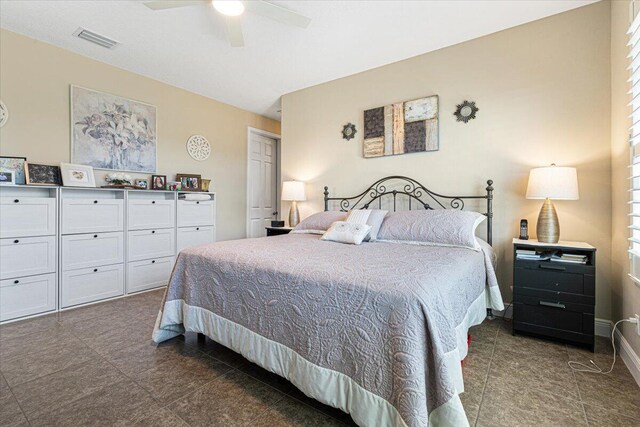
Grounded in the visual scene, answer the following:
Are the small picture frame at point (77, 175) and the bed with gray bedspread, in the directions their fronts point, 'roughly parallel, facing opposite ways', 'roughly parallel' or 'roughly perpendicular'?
roughly perpendicular

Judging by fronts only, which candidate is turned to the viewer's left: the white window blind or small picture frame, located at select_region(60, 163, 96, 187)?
the white window blind

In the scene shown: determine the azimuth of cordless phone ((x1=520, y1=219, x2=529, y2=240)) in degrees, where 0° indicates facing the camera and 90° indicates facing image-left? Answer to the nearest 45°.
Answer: approximately 0°

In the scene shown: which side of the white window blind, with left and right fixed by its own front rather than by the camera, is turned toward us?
left

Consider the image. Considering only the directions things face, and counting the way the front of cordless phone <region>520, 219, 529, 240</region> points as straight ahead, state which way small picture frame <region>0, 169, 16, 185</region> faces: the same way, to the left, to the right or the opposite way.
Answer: to the left

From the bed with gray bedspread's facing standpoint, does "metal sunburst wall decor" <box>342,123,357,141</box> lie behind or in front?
behind

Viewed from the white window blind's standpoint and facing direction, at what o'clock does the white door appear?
The white door is roughly at 12 o'clock from the white window blind.

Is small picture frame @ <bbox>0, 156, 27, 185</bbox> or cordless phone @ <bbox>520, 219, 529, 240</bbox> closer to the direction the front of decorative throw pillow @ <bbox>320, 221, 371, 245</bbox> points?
the small picture frame
